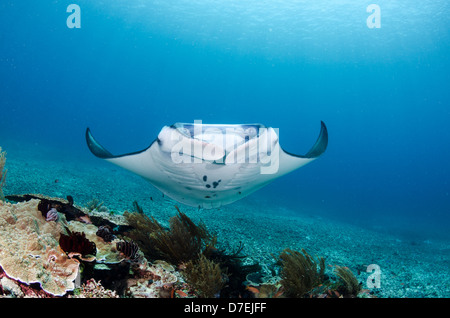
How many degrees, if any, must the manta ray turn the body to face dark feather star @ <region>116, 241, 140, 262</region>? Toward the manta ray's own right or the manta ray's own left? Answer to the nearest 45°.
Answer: approximately 45° to the manta ray's own right

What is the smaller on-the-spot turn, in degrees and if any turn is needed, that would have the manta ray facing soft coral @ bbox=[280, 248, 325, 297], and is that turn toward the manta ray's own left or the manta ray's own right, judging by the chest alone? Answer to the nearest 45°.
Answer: approximately 45° to the manta ray's own left

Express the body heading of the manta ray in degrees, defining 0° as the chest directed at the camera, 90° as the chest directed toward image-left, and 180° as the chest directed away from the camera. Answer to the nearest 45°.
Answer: approximately 0°

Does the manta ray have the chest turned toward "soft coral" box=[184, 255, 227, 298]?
yes

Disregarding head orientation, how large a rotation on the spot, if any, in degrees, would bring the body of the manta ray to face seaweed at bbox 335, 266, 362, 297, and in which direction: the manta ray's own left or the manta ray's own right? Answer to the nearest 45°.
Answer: approximately 90° to the manta ray's own left
